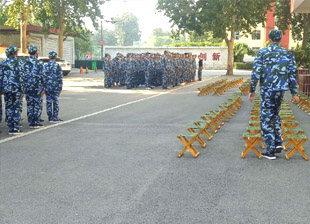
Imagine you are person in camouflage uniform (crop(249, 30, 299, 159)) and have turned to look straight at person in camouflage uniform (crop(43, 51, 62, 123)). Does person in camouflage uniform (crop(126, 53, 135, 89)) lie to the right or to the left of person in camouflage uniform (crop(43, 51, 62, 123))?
right

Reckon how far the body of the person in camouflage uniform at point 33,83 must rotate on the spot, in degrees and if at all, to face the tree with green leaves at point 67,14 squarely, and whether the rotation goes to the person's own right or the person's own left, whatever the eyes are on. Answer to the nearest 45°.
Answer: approximately 45° to the person's own left

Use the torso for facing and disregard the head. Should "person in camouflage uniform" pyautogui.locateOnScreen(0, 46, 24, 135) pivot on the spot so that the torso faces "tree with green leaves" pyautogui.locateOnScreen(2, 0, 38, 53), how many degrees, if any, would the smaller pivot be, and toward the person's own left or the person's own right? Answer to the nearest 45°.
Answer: approximately 45° to the person's own left

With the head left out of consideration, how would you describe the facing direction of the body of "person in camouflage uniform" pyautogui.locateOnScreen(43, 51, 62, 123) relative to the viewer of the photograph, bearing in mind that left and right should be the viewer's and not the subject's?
facing away from the viewer and to the right of the viewer

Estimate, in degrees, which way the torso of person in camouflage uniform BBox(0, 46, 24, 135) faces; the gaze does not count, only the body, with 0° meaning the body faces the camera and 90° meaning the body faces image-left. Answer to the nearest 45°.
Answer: approximately 225°
